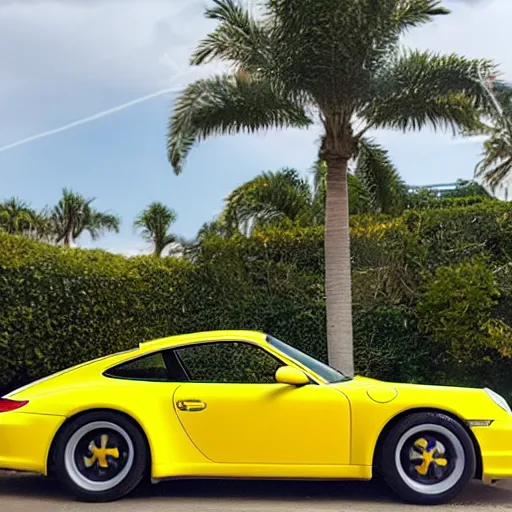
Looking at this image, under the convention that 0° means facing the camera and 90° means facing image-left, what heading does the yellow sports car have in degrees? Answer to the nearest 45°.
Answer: approximately 270°

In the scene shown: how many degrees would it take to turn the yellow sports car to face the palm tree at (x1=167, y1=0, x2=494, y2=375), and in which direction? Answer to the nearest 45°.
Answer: approximately 90° to its left

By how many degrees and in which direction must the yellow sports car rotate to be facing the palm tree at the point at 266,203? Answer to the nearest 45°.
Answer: approximately 90° to its left

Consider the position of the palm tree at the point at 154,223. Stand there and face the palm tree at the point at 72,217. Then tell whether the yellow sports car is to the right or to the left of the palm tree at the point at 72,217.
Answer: left

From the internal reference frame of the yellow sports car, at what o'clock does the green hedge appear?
The green hedge is roughly at 9 o'clock from the yellow sports car.

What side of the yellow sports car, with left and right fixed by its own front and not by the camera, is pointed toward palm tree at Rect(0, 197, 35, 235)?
left

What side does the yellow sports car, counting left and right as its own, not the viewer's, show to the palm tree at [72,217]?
left

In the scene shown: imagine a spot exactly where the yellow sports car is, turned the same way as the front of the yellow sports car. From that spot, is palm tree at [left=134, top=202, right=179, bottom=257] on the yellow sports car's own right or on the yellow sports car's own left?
on the yellow sports car's own left
